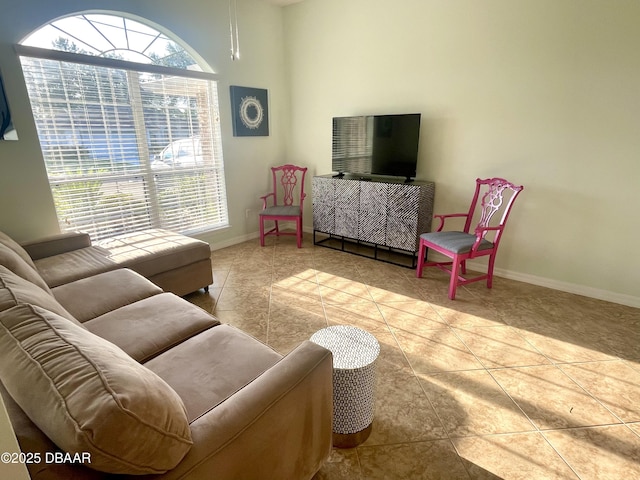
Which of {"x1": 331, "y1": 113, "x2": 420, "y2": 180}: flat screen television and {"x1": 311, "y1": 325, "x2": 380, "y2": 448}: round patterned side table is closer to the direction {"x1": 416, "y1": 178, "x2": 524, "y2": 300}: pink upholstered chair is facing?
the round patterned side table

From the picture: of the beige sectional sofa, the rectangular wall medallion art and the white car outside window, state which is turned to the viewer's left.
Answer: the white car outside window

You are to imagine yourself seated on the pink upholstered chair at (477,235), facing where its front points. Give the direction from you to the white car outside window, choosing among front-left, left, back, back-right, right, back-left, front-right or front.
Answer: front-right

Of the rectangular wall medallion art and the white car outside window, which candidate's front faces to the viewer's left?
the white car outside window

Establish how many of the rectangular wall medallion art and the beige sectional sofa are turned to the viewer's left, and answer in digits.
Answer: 0

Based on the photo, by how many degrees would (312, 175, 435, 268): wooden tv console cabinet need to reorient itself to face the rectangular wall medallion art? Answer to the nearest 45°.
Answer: approximately 45° to its right

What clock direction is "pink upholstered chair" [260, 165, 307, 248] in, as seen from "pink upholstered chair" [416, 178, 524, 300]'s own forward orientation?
"pink upholstered chair" [260, 165, 307, 248] is roughly at 2 o'clock from "pink upholstered chair" [416, 178, 524, 300].

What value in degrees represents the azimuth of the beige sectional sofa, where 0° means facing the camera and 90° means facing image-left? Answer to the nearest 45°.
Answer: approximately 225°

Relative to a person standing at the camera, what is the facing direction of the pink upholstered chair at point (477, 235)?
facing the viewer and to the left of the viewer

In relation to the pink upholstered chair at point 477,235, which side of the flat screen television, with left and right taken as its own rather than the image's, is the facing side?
left

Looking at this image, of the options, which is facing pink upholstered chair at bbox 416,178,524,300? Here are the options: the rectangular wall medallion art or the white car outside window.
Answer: the rectangular wall medallion art

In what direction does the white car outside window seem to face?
to the viewer's left
